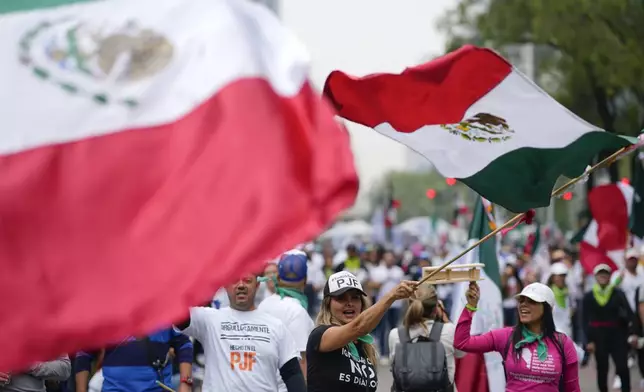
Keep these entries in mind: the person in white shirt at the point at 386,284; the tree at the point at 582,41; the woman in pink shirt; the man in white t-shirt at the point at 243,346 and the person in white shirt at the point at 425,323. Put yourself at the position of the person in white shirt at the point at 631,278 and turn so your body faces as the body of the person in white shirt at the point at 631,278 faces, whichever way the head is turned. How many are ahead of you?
3

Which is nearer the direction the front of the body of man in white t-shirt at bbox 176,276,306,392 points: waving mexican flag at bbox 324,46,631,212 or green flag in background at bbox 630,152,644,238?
the waving mexican flag

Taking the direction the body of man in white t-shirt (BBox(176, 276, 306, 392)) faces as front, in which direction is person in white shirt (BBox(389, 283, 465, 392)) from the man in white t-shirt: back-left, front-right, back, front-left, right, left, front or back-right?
back-left

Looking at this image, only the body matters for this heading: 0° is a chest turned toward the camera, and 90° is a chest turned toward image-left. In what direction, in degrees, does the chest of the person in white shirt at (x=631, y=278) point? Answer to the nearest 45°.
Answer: approximately 0°

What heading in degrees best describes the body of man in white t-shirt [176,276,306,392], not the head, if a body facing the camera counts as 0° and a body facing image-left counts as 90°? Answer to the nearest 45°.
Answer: approximately 0°
